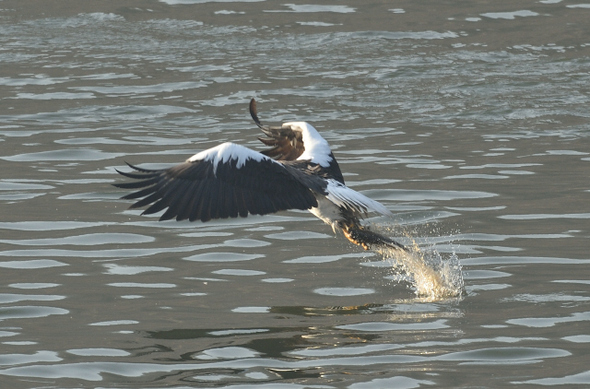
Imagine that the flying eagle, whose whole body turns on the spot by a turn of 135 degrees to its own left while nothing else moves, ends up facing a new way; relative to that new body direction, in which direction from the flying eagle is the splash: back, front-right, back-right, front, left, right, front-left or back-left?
left

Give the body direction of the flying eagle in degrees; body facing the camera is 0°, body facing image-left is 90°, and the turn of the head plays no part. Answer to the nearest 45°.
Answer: approximately 135°
